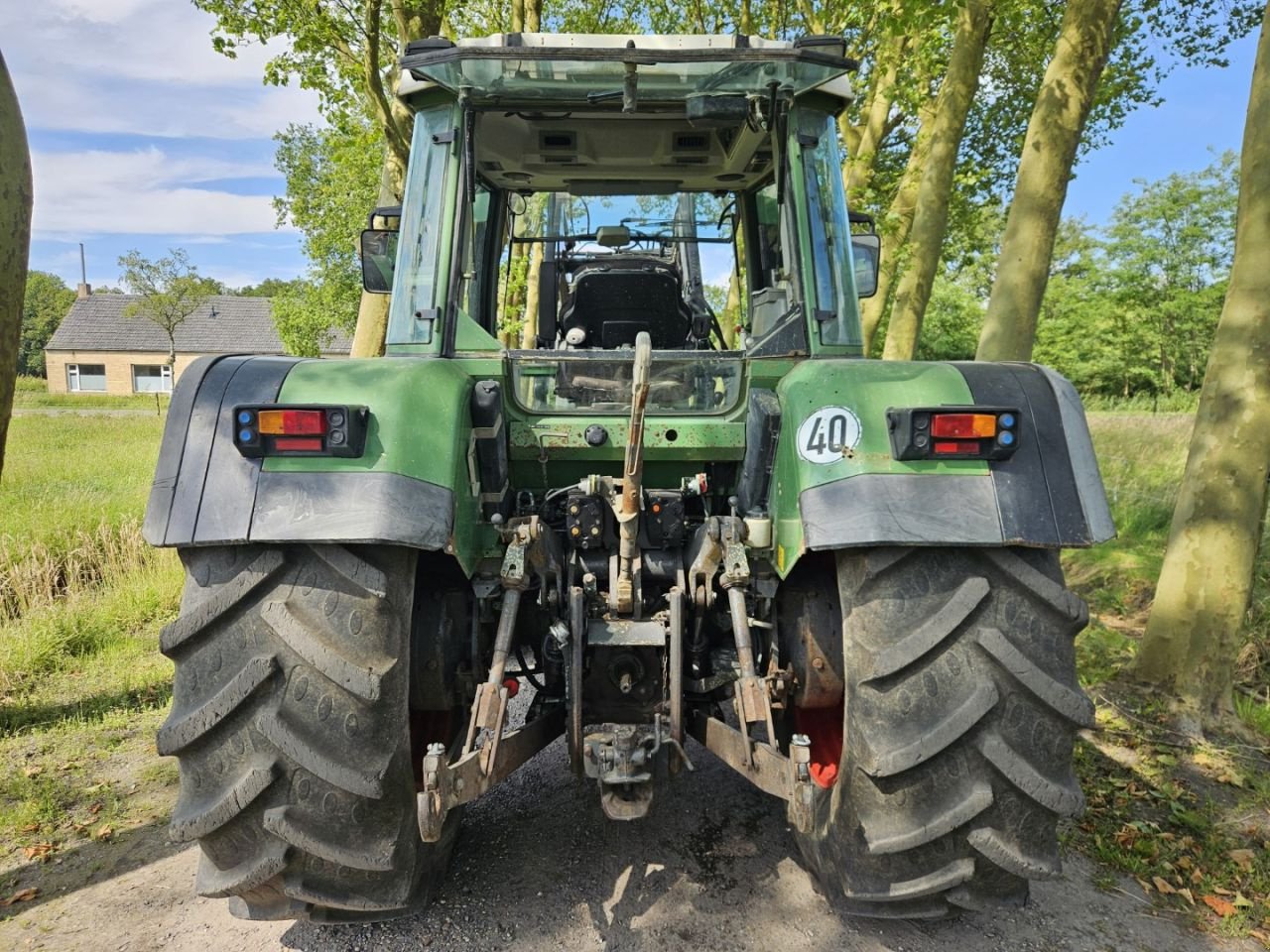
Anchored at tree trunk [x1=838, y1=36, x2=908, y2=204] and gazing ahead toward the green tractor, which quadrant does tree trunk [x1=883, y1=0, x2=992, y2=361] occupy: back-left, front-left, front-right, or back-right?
front-left

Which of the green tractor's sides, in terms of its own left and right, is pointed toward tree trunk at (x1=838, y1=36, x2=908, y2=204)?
front

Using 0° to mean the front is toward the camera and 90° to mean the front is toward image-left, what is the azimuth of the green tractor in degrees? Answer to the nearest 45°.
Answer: approximately 180°

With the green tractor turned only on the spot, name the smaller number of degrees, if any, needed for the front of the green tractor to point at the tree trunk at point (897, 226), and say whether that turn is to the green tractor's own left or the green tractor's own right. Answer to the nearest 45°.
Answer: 0° — it already faces it

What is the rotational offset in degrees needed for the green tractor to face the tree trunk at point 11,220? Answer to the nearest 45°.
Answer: approximately 90° to its left

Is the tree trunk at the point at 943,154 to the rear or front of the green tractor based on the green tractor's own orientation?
to the front
